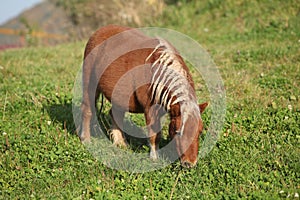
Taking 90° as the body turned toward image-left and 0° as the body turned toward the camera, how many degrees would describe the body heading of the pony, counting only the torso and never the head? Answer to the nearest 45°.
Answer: approximately 315°
